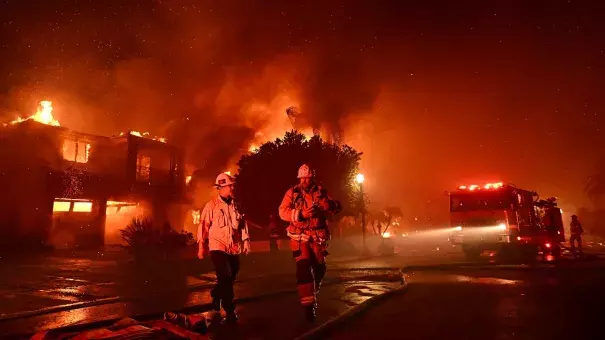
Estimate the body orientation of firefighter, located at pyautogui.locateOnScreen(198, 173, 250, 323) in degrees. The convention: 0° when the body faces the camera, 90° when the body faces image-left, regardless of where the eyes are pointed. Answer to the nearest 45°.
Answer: approximately 315°

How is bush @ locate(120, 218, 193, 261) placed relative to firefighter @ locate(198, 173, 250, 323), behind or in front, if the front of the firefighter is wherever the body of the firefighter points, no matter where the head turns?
behind

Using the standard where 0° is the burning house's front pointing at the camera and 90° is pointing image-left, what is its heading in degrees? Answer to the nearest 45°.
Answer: approximately 315°

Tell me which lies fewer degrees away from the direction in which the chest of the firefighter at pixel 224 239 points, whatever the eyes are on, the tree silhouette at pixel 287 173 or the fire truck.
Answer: the fire truck

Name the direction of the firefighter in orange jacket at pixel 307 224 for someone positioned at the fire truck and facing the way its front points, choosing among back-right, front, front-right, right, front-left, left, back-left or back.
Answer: front-left

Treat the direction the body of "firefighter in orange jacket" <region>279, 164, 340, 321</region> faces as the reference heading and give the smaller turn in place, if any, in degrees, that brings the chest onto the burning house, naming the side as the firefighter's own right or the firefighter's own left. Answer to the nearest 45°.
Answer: approximately 135° to the firefighter's own right

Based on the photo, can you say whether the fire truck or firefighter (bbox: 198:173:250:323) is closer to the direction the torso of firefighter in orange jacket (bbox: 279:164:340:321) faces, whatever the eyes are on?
the firefighter

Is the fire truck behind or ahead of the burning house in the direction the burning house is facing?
ahead

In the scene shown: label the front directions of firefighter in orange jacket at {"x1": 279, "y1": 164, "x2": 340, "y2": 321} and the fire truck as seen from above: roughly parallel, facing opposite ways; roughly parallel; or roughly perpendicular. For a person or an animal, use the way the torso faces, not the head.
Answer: roughly perpendicular

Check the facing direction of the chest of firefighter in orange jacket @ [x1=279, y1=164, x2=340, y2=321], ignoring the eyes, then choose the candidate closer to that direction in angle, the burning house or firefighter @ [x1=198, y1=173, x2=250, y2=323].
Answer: the firefighter

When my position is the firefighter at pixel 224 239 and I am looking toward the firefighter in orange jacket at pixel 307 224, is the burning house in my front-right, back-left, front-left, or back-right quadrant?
back-left

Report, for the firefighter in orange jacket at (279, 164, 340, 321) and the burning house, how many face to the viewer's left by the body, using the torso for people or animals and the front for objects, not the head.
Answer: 0
